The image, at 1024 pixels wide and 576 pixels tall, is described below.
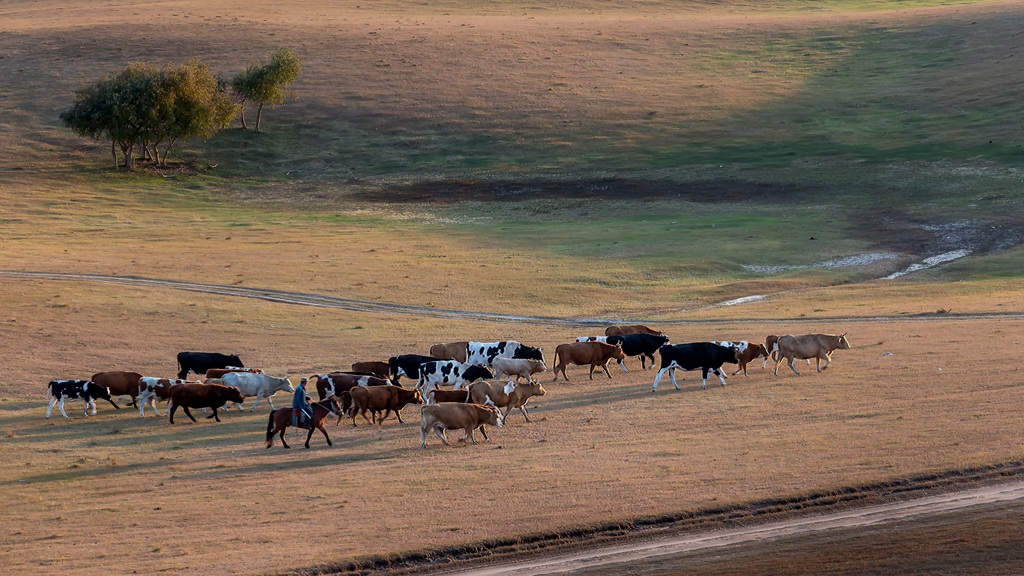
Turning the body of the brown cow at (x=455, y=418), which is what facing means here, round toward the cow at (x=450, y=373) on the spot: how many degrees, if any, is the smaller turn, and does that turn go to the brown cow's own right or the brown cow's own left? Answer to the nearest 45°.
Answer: approximately 90° to the brown cow's own left

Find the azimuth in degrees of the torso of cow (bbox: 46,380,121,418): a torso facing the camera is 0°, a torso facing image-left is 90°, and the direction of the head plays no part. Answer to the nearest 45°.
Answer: approximately 270°

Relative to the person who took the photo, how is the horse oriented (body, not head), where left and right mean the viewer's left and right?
facing to the right of the viewer

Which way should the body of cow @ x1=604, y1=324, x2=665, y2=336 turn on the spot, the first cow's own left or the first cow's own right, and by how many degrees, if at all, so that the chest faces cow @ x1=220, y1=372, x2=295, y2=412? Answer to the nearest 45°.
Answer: approximately 135° to the first cow's own right

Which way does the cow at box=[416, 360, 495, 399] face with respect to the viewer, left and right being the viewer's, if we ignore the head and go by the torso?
facing to the right of the viewer

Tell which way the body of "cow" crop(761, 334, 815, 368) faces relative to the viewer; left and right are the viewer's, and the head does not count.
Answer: facing to the right of the viewer

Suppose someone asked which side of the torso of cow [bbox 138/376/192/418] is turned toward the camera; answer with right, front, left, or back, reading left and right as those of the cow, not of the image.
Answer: right

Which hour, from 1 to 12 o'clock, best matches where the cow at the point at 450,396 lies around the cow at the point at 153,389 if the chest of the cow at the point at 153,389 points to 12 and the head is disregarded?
the cow at the point at 450,396 is roughly at 1 o'clock from the cow at the point at 153,389.

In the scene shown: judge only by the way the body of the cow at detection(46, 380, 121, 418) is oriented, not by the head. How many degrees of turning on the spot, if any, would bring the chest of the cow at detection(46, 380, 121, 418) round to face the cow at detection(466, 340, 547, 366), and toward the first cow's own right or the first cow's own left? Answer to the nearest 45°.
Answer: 0° — it already faces it

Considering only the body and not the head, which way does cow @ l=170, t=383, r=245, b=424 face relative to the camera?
to the viewer's right

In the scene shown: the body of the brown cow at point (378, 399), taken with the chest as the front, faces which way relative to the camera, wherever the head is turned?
to the viewer's right
